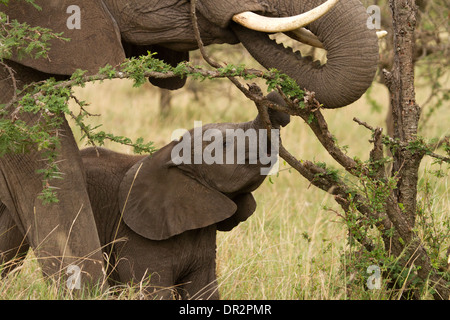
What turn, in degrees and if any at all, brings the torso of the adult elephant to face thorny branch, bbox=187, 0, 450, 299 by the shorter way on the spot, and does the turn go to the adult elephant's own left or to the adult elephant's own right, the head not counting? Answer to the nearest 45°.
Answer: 0° — it already faces it

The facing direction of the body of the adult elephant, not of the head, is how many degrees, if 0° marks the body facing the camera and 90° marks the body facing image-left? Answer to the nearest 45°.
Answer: approximately 270°

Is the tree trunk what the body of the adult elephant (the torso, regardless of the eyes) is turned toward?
yes
